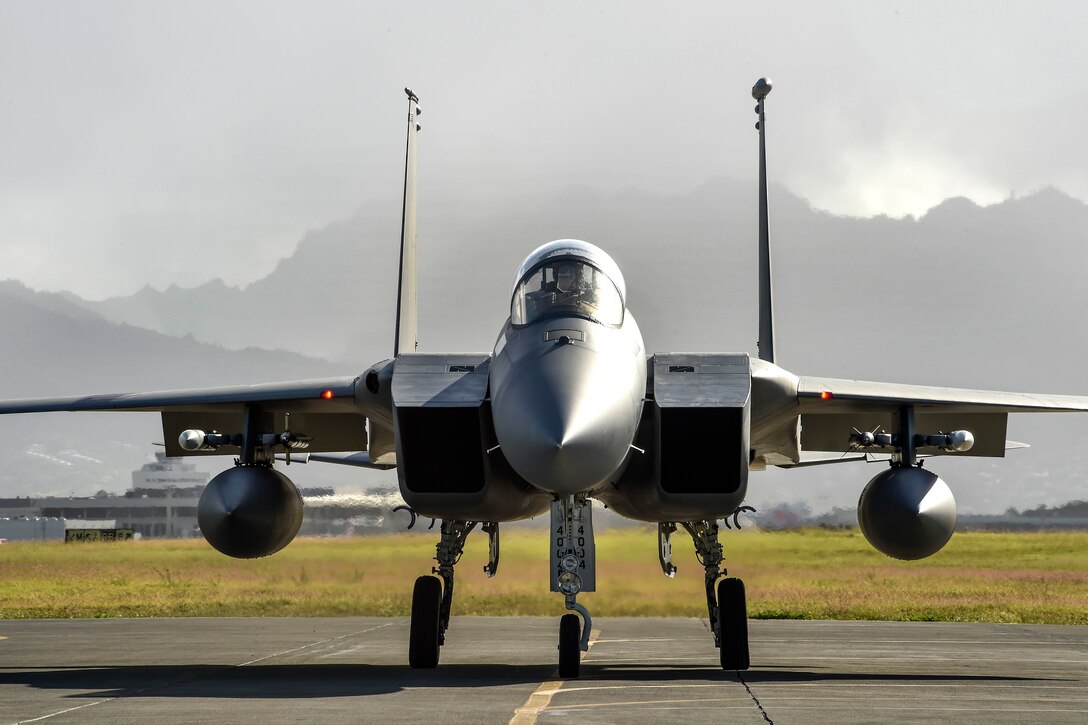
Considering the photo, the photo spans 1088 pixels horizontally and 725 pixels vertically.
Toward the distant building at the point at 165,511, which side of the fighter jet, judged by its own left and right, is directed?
back

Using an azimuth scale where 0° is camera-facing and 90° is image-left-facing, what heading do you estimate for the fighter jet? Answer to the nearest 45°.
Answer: approximately 0°
